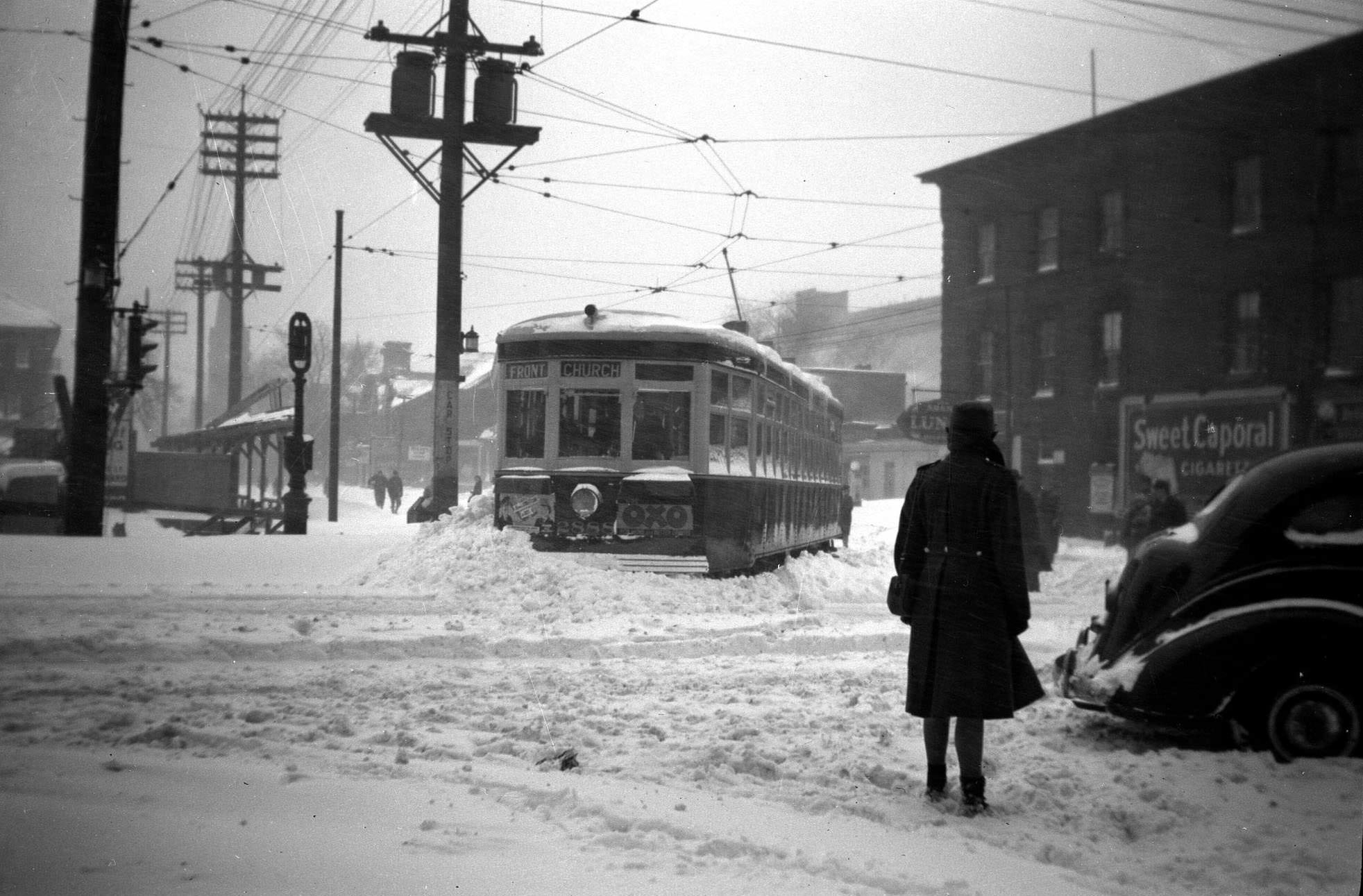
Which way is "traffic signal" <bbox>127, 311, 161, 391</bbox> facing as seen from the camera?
to the viewer's right

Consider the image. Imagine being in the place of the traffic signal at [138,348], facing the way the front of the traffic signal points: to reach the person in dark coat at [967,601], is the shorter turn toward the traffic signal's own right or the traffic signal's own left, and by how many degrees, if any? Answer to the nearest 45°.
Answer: approximately 90° to the traffic signal's own right

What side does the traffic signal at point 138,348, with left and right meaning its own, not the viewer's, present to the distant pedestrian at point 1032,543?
front

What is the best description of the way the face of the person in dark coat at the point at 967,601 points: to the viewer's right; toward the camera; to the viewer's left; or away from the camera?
away from the camera

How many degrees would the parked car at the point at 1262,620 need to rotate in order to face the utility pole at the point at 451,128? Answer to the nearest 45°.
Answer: approximately 135° to its left

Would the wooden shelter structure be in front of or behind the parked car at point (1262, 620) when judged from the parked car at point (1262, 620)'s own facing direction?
behind

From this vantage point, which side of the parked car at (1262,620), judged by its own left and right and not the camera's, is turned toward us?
right
